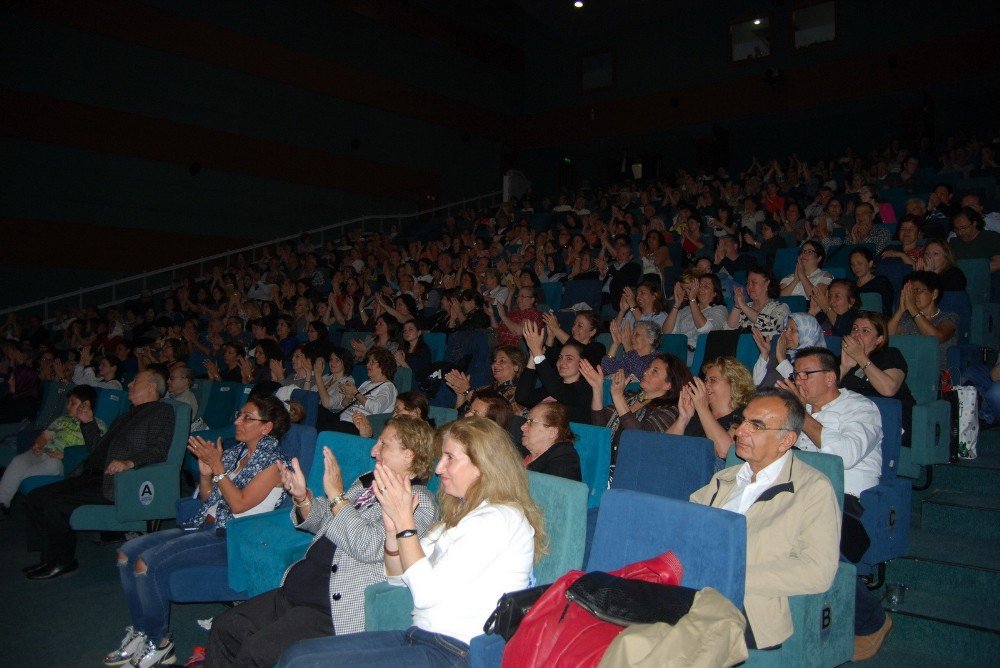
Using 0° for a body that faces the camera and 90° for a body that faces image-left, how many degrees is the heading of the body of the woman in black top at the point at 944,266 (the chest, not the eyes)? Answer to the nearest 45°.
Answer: approximately 45°

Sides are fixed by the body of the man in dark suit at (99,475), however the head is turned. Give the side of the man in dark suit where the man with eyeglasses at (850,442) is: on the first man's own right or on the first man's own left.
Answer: on the first man's own left

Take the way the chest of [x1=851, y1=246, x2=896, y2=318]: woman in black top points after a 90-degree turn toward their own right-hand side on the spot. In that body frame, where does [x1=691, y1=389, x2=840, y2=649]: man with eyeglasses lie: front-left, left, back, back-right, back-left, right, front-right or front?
back-left

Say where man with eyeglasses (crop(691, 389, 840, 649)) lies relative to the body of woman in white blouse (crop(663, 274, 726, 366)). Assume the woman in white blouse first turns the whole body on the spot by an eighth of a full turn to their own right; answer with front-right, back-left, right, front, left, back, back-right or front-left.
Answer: left

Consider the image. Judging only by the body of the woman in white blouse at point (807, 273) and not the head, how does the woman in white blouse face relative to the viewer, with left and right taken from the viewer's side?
facing the viewer and to the left of the viewer

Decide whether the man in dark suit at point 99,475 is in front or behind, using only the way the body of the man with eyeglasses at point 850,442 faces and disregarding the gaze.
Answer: in front

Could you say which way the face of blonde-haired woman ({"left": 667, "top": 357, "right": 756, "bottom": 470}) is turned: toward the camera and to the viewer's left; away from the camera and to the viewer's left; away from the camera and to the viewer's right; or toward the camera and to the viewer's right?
toward the camera and to the viewer's left

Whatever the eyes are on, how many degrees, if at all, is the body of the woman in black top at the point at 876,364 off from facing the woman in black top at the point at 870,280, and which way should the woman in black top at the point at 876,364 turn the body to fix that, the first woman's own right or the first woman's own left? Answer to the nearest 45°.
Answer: approximately 135° to the first woman's own right

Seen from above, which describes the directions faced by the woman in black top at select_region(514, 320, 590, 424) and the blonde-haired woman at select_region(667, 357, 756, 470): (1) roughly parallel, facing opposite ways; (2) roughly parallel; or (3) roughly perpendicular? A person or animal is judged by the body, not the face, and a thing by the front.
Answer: roughly parallel

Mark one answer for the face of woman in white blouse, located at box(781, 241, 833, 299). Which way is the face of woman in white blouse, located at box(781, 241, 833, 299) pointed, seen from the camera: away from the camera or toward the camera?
toward the camera

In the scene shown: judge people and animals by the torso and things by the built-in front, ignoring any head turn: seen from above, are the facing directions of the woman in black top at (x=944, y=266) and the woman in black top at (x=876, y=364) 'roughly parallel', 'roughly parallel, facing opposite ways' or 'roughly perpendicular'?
roughly parallel
